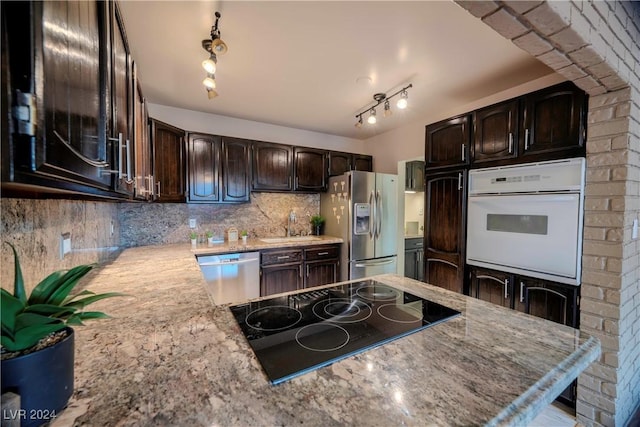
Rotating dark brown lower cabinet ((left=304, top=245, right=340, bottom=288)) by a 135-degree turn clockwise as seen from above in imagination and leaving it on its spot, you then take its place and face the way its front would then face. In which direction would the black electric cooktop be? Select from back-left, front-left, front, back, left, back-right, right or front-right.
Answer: left

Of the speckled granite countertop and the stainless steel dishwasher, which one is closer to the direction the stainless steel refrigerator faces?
the speckled granite countertop

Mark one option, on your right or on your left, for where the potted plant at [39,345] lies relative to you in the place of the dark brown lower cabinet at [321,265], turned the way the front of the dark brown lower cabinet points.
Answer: on your right

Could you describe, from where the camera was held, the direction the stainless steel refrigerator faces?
facing the viewer and to the right of the viewer

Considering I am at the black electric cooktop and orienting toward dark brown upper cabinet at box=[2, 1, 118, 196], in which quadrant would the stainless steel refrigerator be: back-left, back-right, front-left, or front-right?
back-right

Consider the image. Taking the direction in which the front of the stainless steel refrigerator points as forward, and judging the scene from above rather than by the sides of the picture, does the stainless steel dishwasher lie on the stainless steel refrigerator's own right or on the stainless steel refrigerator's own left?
on the stainless steel refrigerator's own right

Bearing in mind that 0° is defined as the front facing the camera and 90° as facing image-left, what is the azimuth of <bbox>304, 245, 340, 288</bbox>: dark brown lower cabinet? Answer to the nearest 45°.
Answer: approximately 315°

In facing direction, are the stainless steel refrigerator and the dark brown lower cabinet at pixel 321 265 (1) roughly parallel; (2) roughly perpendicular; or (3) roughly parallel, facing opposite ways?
roughly parallel

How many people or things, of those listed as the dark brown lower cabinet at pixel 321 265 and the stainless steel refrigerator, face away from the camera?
0

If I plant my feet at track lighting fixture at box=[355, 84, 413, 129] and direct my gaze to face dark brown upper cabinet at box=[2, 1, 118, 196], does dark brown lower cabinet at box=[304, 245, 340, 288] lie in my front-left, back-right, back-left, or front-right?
back-right

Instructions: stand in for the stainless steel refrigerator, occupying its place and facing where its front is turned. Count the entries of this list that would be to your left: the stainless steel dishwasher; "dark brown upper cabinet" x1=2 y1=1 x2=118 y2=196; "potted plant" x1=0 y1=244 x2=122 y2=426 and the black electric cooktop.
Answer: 0

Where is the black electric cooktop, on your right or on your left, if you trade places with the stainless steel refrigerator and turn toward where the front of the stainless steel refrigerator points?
on your right

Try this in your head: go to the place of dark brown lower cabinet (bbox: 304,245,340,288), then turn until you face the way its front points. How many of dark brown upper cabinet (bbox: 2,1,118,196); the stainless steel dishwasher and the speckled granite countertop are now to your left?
0

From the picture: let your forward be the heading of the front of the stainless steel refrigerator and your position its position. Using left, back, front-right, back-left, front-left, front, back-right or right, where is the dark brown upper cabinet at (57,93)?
front-right
